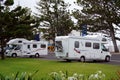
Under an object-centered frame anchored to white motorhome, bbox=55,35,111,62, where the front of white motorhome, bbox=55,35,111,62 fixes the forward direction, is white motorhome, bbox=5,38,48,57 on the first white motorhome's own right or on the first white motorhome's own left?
on the first white motorhome's own left

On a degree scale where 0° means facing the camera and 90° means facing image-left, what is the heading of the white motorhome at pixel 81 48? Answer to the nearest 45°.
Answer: approximately 225°

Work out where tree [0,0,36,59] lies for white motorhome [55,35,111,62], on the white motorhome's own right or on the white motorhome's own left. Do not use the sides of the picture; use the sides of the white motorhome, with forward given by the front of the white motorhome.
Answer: on the white motorhome's own left
